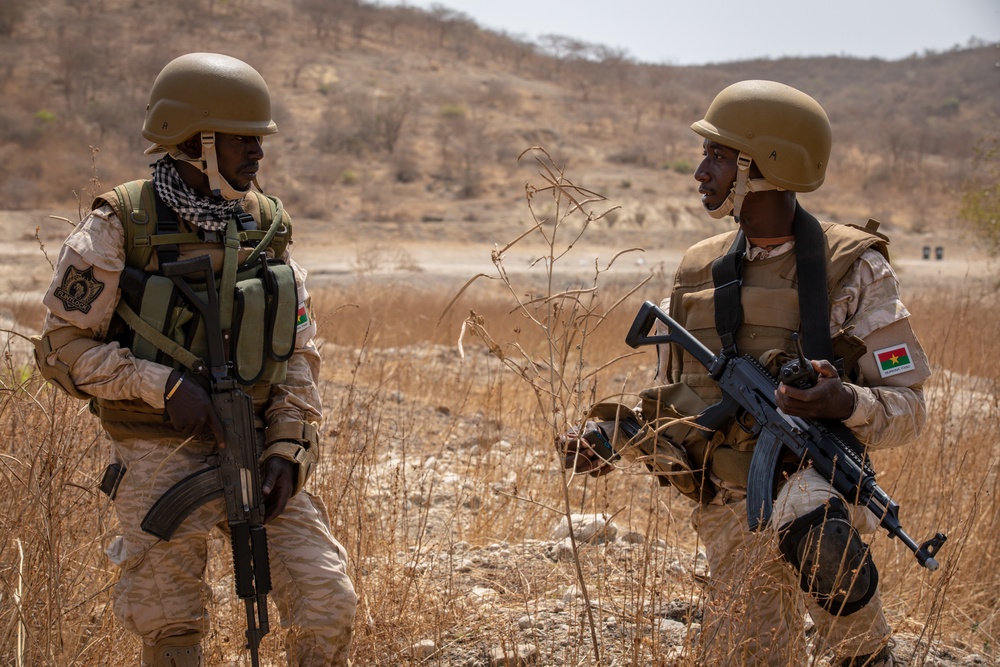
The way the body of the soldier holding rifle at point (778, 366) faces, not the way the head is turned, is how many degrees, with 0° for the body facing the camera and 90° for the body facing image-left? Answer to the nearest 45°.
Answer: approximately 45°

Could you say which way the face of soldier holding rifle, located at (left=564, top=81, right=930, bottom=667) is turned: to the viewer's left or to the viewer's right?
to the viewer's left

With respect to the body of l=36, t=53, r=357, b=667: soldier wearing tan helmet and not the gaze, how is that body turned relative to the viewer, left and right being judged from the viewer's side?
facing the viewer and to the right of the viewer

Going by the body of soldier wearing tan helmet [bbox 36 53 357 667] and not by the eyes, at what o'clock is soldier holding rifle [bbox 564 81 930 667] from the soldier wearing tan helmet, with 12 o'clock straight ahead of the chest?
The soldier holding rifle is roughly at 11 o'clock from the soldier wearing tan helmet.

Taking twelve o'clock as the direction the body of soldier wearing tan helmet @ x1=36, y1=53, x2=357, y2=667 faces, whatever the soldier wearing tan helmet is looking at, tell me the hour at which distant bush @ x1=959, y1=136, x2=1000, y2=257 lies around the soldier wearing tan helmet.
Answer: The distant bush is roughly at 9 o'clock from the soldier wearing tan helmet.

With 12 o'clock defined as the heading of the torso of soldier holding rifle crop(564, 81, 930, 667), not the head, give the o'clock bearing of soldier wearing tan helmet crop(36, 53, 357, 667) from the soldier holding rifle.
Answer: The soldier wearing tan helmet is roughly at 1 o'clock from the soldier holding rifle.

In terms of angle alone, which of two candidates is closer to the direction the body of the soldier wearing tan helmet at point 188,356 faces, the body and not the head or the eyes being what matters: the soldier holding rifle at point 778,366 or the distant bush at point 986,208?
the soldier holding rifle

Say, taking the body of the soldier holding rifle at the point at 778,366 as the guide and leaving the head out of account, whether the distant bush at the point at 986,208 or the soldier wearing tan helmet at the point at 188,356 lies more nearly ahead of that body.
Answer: the soldier wearing tan helmet

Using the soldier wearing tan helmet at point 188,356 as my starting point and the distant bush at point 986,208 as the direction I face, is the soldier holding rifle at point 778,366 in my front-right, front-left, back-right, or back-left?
front-right

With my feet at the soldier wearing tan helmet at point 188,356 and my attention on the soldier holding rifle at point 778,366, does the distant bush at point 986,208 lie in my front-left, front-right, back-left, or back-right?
front-left

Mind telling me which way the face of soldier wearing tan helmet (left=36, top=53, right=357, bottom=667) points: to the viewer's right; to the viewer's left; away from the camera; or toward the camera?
to the viewer's right

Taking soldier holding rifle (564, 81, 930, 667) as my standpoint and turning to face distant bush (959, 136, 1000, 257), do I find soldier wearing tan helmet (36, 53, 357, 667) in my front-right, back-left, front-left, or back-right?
back-left

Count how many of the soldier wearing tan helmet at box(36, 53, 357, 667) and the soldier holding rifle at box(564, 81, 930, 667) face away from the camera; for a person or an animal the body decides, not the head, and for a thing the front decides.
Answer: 0

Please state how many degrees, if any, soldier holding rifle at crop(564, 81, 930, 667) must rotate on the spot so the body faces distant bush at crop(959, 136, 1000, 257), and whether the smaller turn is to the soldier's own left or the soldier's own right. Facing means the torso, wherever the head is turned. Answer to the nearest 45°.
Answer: approximately 135° to the soldier's own right
